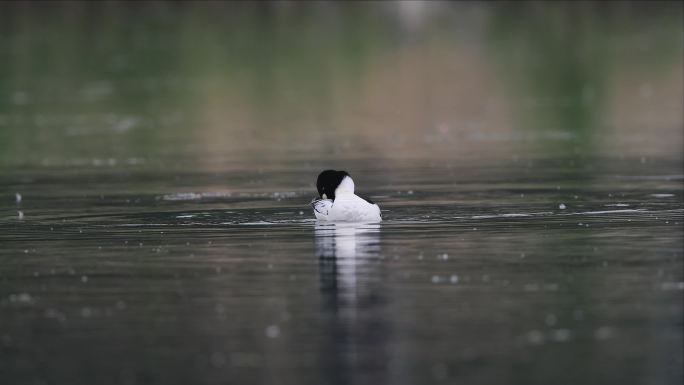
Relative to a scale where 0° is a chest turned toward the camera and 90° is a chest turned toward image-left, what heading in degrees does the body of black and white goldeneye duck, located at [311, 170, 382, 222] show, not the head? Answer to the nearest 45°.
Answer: approximately 45°
